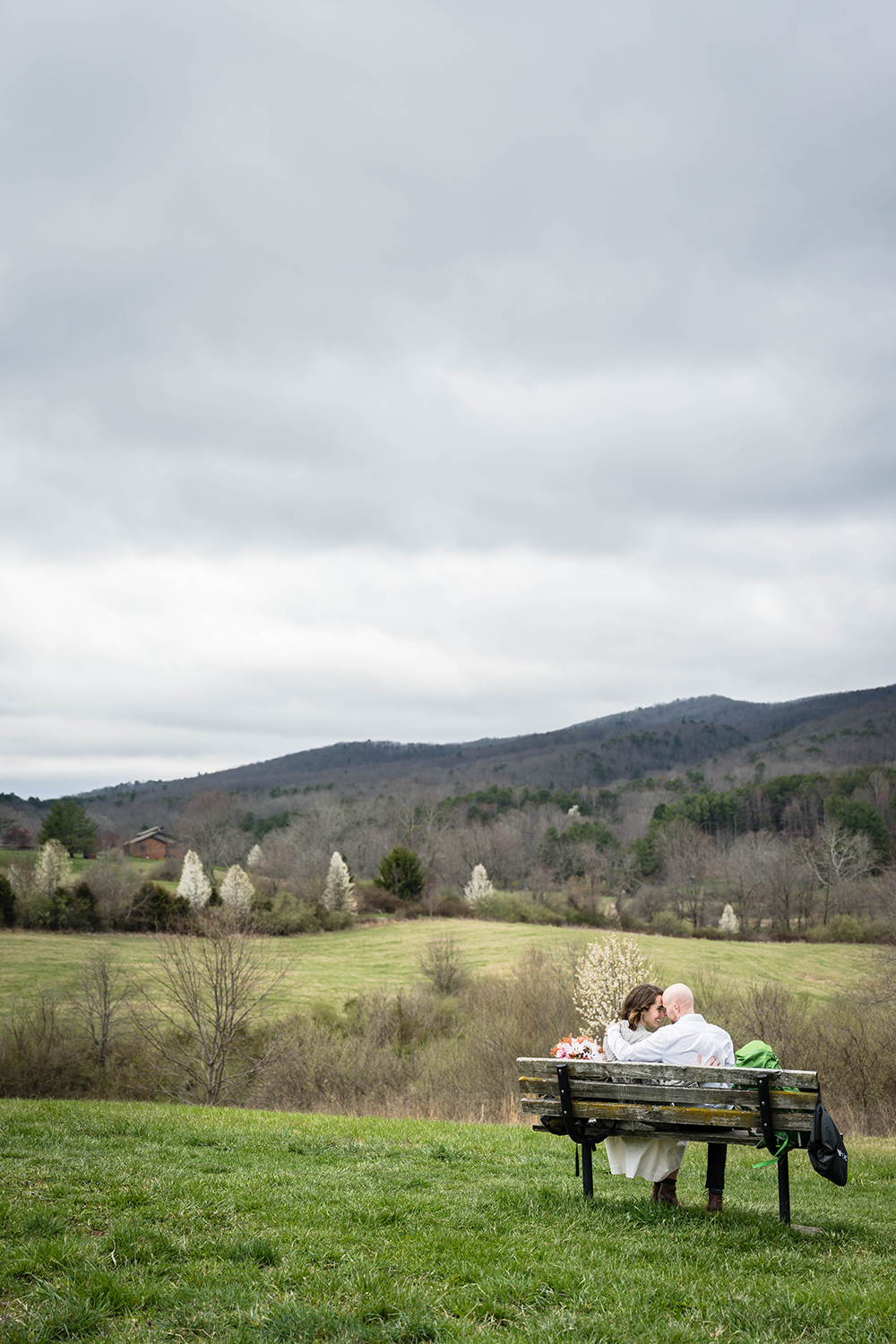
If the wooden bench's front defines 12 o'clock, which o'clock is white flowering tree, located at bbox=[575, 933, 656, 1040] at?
The white flowering tree is roughly at 12 o'clock from the wooden bench.

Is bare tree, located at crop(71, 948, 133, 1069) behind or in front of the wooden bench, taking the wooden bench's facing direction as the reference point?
in front

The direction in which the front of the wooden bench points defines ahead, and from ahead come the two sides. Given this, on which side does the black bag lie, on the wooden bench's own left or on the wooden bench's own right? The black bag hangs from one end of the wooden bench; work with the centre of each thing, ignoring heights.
on the wooden bench's own right

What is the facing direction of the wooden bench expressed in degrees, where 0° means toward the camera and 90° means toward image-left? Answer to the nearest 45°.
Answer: approximately 180°

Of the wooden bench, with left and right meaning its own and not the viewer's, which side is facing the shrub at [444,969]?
front
